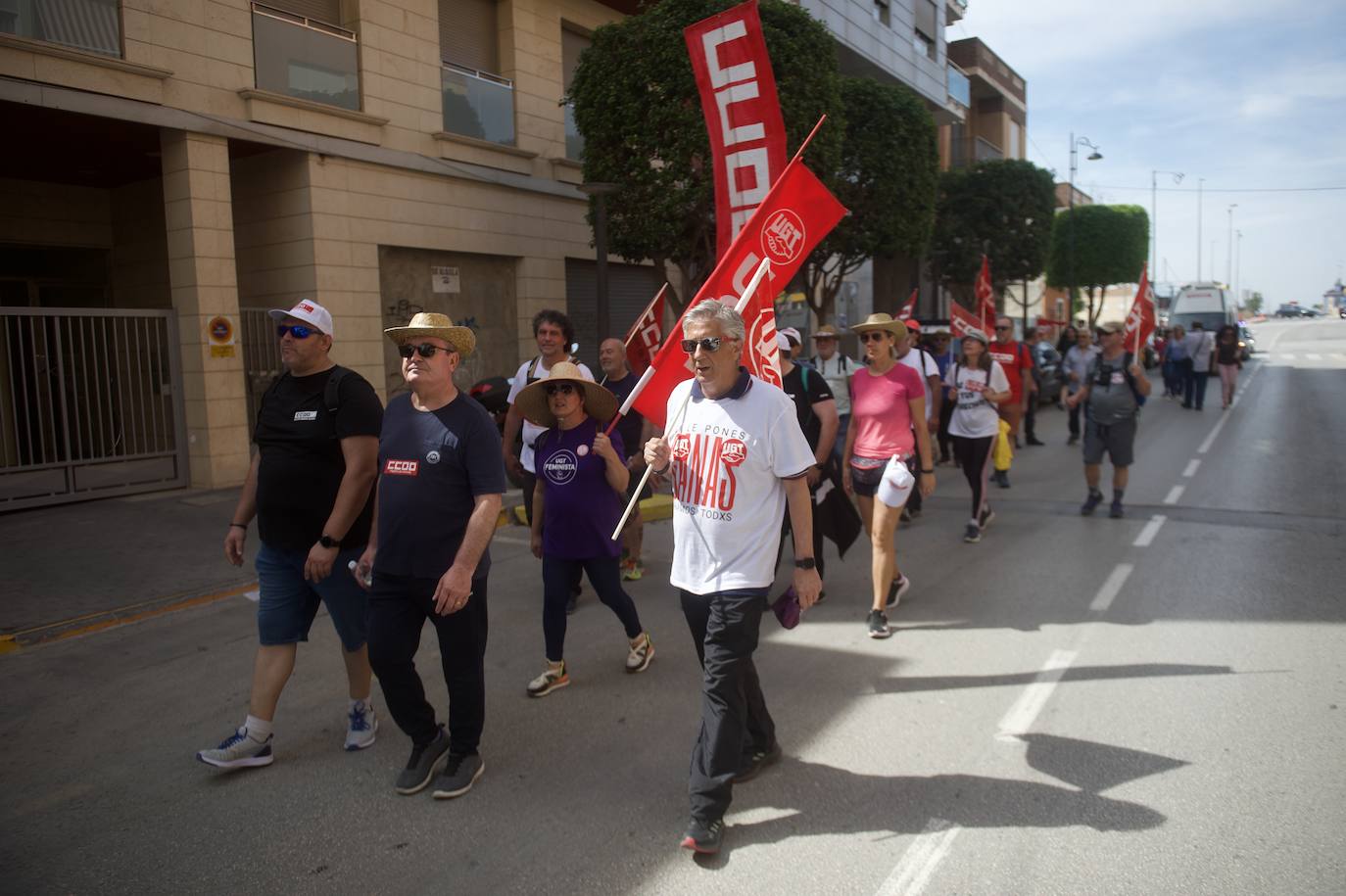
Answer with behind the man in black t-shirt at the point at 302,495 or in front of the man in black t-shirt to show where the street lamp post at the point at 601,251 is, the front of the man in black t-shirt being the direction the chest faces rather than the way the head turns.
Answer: behind

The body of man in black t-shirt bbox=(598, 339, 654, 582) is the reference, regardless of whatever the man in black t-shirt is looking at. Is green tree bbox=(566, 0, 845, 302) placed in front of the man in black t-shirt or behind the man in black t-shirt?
behind

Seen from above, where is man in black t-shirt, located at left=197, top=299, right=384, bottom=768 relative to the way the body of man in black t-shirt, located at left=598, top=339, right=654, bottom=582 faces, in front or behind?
in front

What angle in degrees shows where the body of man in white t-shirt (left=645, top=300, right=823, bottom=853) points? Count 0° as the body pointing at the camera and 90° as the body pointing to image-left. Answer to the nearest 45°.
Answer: approximately 45°

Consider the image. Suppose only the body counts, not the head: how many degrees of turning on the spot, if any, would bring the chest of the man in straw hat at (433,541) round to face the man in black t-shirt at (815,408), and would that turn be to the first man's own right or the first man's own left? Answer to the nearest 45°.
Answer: approximately 180°

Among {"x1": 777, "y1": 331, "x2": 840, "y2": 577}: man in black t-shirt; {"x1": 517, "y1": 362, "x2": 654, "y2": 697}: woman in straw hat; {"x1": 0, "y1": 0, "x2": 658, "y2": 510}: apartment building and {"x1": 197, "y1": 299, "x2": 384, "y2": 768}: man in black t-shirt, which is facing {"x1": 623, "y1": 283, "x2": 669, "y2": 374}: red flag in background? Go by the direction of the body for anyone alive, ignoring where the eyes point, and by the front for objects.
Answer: the apartment building

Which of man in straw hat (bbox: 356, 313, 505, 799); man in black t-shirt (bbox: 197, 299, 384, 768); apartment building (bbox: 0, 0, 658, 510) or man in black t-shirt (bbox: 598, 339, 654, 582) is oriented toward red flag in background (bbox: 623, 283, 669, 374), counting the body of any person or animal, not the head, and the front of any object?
the apartment building

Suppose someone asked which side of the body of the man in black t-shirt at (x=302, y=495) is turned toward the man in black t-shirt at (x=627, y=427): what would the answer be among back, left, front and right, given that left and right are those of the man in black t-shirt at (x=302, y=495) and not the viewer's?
back

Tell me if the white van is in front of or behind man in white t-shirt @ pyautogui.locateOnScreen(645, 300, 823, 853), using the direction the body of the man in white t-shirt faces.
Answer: behind

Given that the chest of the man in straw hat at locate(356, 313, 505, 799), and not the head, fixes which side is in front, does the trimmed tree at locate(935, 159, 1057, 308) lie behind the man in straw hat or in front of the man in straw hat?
behind

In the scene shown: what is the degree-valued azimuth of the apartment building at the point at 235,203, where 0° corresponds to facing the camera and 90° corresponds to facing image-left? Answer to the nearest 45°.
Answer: approximately 315°

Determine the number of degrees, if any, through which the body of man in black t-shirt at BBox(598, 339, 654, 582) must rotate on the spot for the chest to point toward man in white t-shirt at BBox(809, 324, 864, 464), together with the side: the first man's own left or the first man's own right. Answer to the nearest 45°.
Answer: approximately 180°
